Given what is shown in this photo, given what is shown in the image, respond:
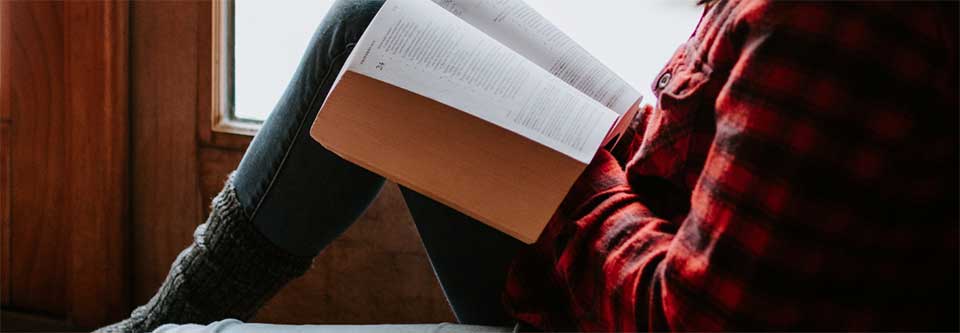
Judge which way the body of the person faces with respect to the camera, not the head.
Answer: to the viewer's left
